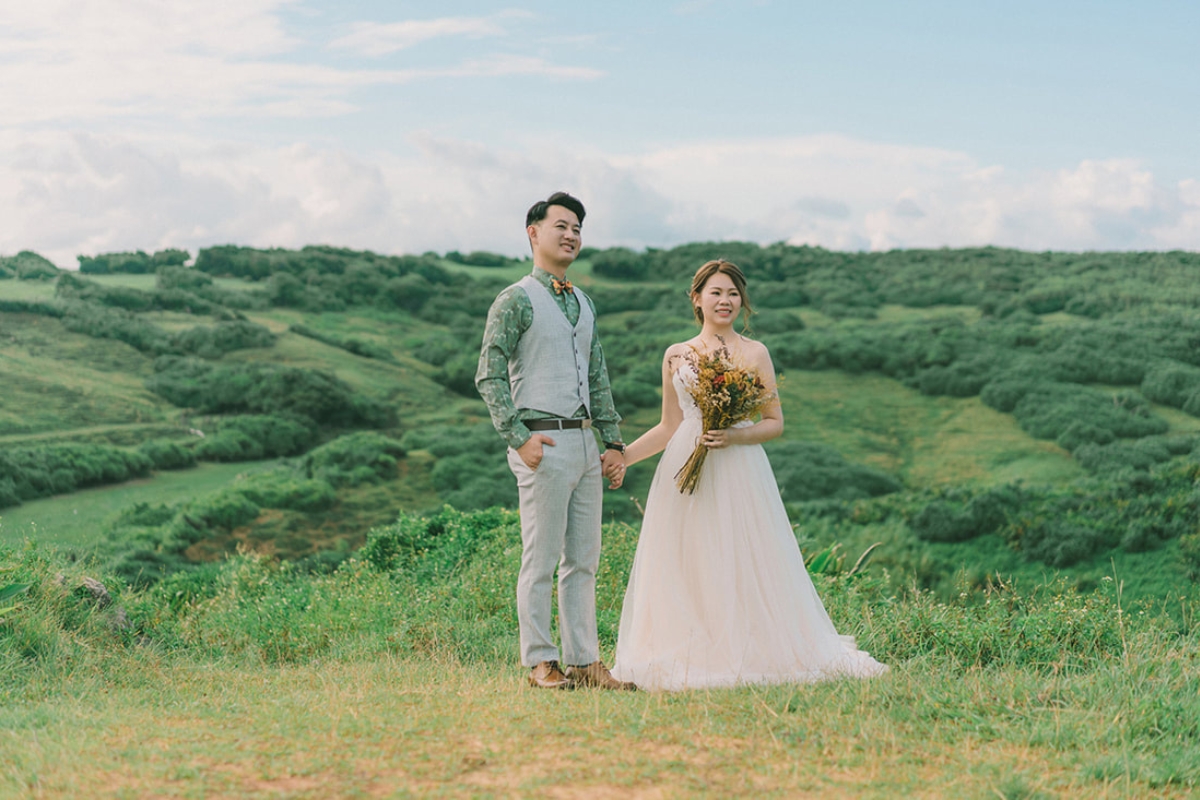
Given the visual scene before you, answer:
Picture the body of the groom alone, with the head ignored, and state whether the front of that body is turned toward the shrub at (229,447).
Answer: no

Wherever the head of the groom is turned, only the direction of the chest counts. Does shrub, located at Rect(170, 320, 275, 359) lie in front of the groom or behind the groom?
behind

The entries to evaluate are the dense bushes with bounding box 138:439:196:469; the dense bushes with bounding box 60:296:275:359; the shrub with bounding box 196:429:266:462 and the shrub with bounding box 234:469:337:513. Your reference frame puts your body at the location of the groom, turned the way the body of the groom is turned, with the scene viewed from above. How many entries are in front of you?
0

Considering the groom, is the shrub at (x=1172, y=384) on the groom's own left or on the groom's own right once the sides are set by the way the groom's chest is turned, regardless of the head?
on the groom's own left

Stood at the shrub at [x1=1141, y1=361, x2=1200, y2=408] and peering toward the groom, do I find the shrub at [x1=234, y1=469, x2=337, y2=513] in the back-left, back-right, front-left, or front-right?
front-right

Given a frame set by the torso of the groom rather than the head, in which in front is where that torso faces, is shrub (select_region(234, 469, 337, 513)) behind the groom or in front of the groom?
behind

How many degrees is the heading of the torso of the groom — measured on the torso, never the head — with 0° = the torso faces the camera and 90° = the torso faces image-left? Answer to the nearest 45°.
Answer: approximately 315°

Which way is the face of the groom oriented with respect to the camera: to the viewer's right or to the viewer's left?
to the viewer's right

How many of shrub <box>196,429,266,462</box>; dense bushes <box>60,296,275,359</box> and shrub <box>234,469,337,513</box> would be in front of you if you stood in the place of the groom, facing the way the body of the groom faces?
0

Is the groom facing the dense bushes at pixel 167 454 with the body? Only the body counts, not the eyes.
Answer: no

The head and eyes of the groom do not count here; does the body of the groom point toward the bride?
no
